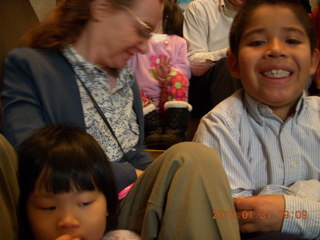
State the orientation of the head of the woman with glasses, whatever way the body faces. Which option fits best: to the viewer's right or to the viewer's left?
to the viewer's right

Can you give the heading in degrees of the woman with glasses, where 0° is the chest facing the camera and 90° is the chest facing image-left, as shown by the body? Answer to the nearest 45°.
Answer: approximately 315°

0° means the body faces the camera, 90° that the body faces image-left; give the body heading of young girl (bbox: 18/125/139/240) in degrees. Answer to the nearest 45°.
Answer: approximately 0°

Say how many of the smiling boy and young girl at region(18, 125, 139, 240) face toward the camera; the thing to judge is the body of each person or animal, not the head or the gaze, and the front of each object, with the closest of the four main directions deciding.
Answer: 2
